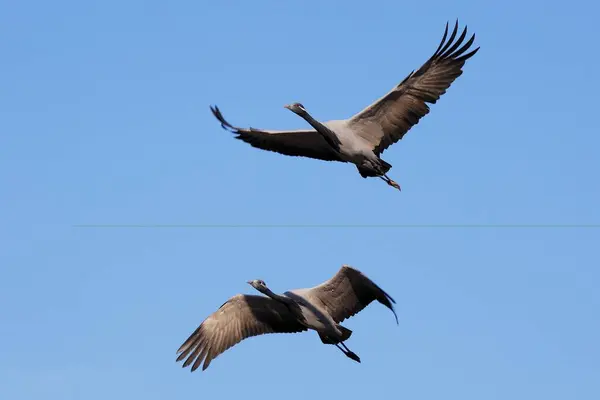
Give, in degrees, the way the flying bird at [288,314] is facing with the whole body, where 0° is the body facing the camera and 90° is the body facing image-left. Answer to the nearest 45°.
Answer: approximately 45°

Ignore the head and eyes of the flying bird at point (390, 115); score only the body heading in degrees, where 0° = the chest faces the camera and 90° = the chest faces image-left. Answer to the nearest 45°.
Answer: approximately 45°
